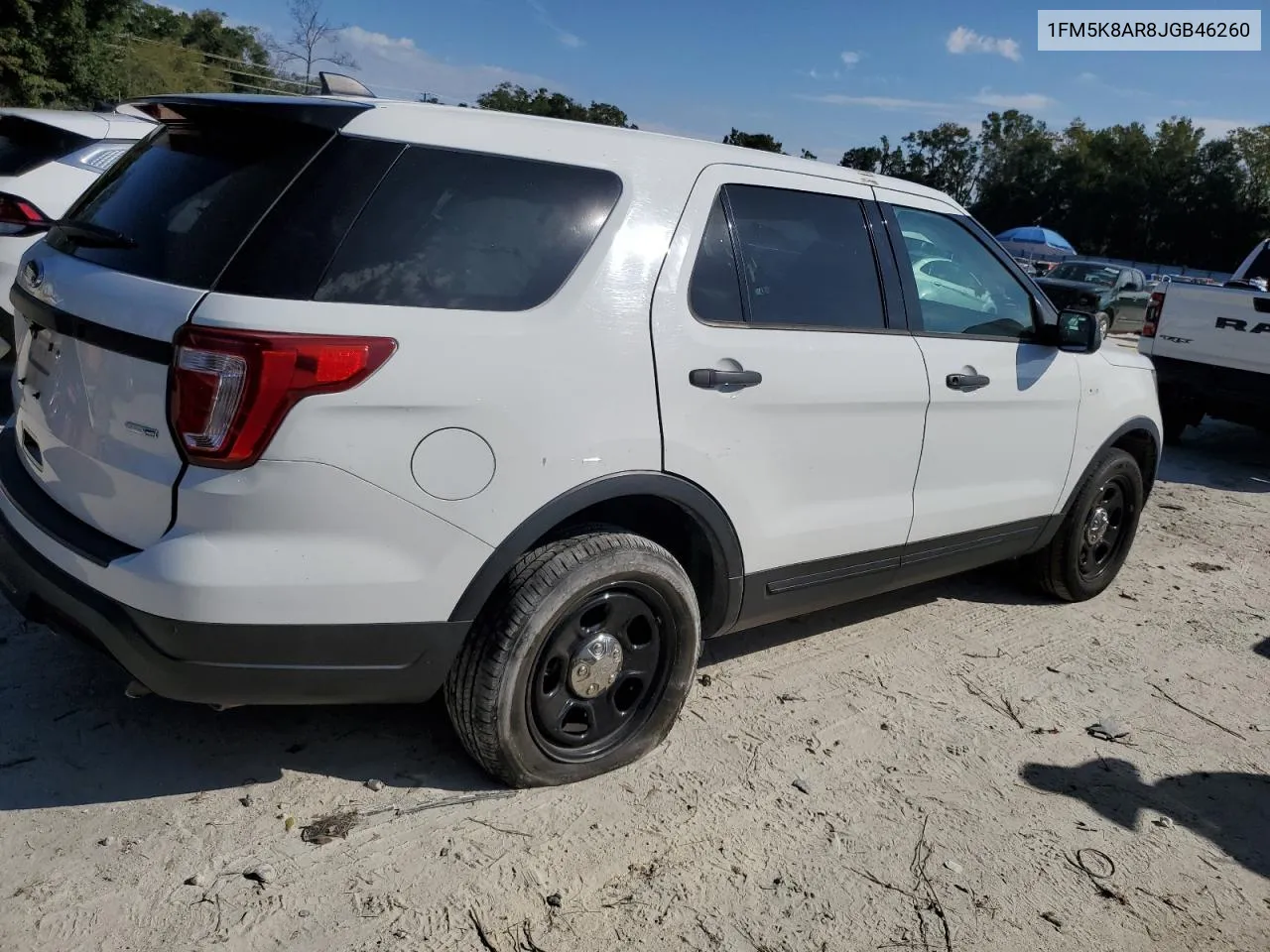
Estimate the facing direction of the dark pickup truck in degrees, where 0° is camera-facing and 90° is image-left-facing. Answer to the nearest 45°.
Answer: approximately 45°

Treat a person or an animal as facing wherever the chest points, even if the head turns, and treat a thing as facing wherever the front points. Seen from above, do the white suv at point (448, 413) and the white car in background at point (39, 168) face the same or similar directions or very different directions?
same or similar directions

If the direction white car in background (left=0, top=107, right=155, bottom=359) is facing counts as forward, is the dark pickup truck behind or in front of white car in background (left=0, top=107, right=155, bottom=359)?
in front

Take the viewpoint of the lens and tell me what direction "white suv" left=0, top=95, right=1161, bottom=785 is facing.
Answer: facing away from the viewer and to the right of the viewer

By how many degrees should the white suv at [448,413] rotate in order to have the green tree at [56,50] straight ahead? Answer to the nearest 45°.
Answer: approximately 90° to its left

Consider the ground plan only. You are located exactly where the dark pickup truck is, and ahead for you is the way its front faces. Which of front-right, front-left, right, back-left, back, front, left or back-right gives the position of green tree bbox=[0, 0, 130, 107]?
front-right

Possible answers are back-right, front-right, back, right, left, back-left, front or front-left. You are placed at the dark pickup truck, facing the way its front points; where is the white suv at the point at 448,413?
front-left

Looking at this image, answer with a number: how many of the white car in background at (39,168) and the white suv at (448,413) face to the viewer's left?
0

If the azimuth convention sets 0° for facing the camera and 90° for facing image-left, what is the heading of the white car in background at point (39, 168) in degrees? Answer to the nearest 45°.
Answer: approximately 225°

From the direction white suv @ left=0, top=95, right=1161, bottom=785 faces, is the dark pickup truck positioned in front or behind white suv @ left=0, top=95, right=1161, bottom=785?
in front

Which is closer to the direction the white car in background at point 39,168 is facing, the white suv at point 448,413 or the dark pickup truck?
the dark pickup truck
